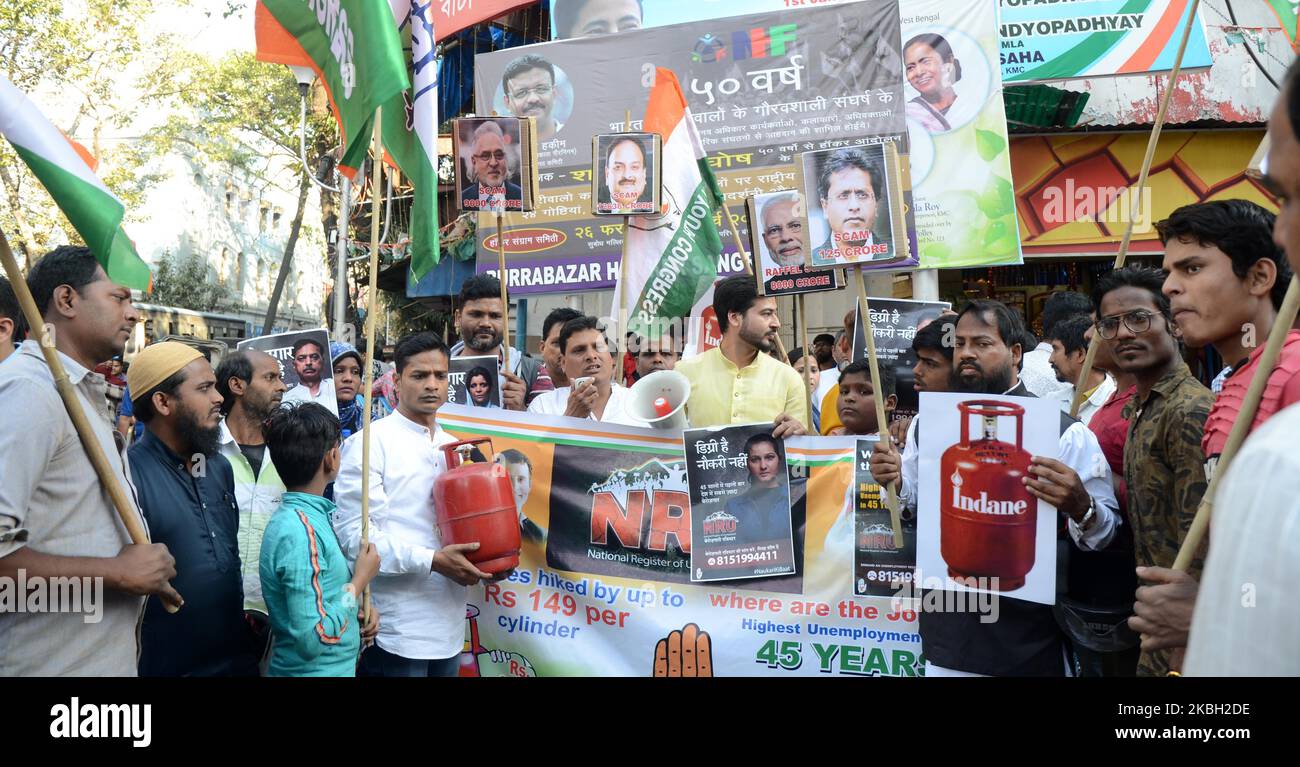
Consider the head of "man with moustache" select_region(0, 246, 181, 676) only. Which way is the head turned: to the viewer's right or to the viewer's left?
to the viewer's right

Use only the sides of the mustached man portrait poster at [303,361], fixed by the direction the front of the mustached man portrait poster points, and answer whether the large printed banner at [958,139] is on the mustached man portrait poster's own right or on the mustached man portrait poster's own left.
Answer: on the mustached man portrait poster's own left

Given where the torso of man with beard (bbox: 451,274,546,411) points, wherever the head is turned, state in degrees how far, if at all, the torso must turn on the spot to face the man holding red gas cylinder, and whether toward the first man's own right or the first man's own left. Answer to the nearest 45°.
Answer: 0° — they already face them

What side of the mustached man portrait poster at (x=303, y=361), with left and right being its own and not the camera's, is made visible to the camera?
front

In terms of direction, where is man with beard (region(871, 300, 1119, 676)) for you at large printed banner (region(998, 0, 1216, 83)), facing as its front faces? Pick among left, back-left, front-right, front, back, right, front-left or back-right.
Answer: front

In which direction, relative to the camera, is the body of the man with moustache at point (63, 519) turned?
to the viewer's right

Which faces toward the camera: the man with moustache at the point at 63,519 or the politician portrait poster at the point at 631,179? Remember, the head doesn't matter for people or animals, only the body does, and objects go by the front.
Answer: the politician portrait poster

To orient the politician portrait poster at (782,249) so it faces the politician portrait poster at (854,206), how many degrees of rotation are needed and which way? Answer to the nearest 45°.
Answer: approximately 45° to its left

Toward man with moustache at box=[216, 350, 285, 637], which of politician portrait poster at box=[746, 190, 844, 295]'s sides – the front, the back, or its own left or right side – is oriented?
right

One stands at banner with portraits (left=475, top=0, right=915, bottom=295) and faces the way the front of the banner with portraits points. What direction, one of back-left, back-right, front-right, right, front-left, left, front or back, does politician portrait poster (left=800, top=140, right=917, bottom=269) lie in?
front

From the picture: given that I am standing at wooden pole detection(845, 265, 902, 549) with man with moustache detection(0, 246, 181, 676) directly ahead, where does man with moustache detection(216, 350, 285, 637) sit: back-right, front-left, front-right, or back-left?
front-right

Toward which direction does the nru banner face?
toward the camera

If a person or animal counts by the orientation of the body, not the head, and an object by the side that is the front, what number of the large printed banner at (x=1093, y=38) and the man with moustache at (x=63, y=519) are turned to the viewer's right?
1

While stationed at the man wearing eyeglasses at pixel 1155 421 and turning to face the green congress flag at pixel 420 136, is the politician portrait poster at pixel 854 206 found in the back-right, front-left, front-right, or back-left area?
front-right

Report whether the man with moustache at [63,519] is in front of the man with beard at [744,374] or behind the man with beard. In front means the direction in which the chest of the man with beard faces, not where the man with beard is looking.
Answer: in front

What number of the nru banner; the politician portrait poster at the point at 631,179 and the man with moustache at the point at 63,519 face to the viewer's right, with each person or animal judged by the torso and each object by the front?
1

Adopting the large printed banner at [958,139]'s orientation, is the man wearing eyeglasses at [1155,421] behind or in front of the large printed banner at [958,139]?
in front

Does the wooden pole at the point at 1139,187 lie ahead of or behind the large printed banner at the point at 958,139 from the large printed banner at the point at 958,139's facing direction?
ahead

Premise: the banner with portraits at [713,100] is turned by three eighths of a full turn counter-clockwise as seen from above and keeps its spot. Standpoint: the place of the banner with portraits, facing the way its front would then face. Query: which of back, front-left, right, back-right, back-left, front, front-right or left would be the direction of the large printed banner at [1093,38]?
front-right

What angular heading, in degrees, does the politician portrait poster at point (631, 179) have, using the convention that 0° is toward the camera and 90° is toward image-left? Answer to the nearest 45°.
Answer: approximately 0°

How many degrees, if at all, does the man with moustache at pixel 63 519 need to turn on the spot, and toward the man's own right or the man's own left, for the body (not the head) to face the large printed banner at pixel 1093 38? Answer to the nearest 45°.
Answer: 0° — they already face it
